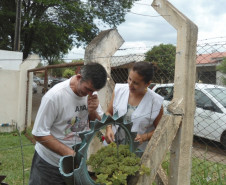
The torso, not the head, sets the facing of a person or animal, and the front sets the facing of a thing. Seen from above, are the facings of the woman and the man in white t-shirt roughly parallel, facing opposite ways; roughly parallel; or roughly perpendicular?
roughly perpendicular

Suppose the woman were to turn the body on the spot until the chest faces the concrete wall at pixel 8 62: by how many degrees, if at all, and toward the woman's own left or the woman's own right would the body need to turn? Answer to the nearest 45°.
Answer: approximately 90° to the woman's own right

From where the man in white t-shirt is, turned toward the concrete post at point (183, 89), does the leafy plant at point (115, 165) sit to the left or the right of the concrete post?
right

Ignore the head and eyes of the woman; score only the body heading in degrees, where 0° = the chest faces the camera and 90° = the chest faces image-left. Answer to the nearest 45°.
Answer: approximately 45°

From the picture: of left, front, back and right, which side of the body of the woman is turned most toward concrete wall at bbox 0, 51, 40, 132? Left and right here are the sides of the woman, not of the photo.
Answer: right

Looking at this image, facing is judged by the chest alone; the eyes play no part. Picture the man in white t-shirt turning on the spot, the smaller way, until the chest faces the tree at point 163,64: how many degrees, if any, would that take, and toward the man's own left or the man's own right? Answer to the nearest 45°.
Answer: approximately 90° to the man's own left

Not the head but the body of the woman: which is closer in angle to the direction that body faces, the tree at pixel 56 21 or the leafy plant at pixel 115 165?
the leafy plant

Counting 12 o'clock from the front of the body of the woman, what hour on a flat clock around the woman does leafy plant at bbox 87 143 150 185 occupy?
The leafy plant is roughly at 11 o'clock from the woman.

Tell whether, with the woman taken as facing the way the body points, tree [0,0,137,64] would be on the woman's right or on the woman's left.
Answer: on the woman's right

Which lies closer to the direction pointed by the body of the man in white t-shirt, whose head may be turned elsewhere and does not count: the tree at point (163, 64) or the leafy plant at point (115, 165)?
the leafy plant
